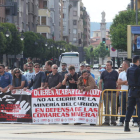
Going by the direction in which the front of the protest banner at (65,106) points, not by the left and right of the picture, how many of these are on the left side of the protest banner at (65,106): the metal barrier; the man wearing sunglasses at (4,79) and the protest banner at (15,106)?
1

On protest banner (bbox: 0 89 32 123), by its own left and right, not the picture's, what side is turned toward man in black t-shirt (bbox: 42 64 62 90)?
left

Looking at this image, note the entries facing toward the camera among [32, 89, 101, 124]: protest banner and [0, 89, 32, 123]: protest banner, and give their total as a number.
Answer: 2

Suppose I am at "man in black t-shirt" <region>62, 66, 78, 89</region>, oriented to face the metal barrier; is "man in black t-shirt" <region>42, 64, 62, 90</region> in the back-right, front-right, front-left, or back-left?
back-right
